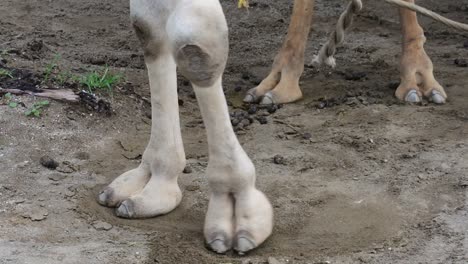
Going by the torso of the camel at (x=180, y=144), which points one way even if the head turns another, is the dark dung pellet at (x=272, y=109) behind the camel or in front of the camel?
behind

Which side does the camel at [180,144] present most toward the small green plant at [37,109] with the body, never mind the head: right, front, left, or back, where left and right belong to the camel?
right

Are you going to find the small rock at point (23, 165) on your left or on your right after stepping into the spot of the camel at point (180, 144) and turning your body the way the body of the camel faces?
on your right

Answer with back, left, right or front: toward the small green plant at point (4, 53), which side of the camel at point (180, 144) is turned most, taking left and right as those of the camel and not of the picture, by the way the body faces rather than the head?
right

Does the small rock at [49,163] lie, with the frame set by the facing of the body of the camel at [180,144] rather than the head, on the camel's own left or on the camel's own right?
on the camel's own right

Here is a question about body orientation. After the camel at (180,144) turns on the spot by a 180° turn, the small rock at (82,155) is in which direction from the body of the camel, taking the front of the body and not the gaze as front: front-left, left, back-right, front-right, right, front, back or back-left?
left

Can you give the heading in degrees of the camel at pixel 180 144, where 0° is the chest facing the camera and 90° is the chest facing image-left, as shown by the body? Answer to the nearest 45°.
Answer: approximately 45°
